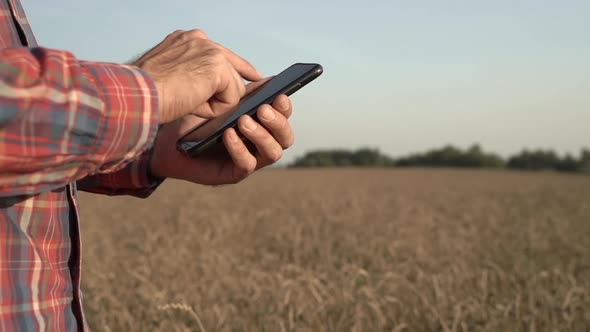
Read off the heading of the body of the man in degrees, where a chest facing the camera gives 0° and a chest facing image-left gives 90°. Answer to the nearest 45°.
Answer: approximately 270°
